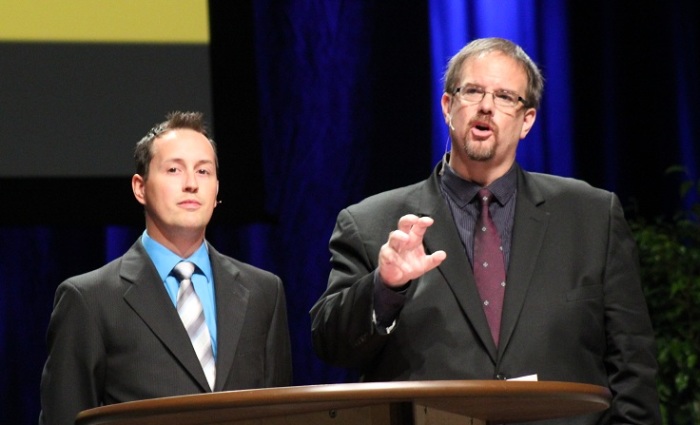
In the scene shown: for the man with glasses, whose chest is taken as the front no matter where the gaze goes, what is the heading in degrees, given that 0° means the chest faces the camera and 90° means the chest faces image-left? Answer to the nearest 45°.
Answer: approximately 0°

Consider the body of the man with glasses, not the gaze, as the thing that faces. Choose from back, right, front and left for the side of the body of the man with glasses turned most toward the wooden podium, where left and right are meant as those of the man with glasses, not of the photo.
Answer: front

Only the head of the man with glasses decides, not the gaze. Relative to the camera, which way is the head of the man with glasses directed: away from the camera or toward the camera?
toward the camera
